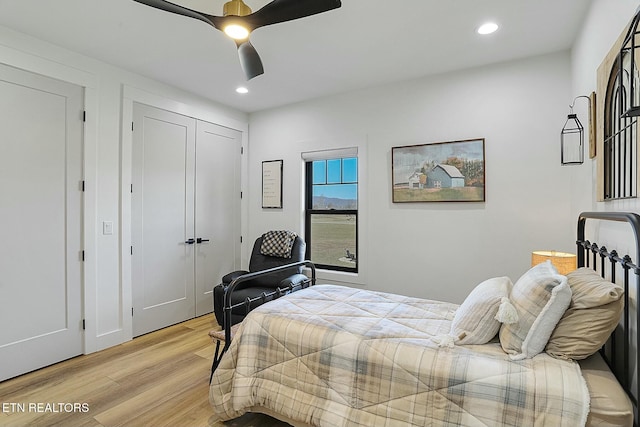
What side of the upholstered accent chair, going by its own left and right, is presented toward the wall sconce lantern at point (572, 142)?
left

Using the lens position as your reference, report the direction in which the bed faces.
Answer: facing to the left of the viewer

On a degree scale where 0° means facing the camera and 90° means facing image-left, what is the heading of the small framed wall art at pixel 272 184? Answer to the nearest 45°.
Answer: approximately 45°

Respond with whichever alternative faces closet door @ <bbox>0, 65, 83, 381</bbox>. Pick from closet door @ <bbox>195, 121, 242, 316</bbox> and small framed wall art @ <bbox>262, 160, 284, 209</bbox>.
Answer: the small framed wall art

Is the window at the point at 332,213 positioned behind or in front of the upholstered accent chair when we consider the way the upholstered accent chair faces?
behind

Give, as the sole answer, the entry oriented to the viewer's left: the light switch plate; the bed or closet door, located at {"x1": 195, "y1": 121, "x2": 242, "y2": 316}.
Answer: the bed

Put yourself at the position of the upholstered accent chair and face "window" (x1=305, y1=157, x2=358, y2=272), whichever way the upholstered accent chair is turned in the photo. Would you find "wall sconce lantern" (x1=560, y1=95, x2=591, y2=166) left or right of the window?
right

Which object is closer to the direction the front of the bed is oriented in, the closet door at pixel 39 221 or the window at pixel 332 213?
the closet door

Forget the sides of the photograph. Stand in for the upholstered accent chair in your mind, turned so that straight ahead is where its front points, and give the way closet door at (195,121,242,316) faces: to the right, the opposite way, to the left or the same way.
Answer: to the left

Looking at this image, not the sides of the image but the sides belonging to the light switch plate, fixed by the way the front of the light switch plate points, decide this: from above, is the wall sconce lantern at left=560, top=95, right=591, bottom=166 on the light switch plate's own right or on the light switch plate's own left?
on the light switch plate's own left

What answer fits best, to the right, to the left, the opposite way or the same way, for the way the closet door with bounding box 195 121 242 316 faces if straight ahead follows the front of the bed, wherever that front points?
the opposite way
